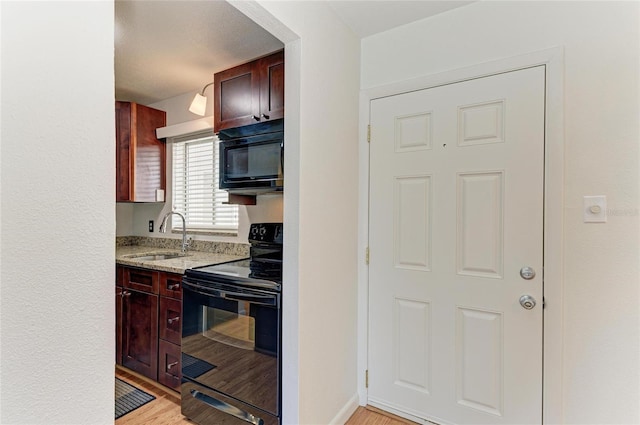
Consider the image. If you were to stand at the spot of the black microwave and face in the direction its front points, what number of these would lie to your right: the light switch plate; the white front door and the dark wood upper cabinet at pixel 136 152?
1

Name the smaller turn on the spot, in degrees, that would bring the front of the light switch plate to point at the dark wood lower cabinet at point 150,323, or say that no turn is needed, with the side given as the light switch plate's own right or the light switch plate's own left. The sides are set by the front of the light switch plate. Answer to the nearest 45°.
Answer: approximately 90° to the light switch plate's own right

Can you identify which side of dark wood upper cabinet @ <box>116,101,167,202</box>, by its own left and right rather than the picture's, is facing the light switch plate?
left

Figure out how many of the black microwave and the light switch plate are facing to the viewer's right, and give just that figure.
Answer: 0

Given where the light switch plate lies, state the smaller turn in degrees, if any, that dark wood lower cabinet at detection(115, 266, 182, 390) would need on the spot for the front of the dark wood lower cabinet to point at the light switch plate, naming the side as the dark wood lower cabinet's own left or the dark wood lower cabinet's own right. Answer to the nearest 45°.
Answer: approximately 90° to the dark wood lower cabinet's own left

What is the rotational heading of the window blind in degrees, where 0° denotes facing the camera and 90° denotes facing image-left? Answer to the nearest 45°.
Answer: approximately 45°
